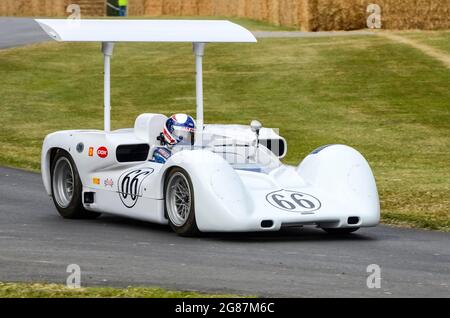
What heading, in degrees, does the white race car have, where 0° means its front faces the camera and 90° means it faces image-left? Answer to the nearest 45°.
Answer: approximately 315°
